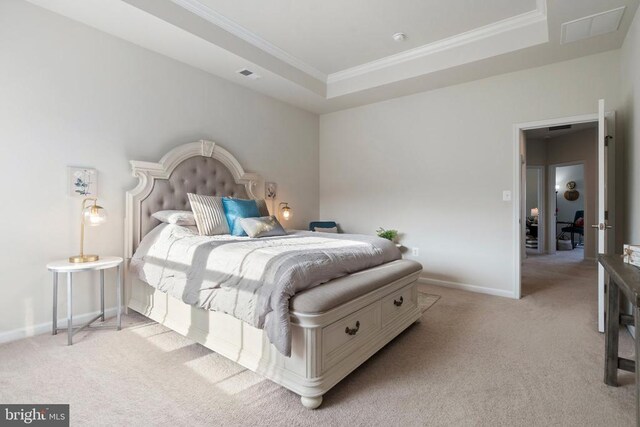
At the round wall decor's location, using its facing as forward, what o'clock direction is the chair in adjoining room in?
The chair in adjoining room is roughly at 12 o'clock from the round wall decor.

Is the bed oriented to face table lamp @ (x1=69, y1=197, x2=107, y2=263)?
no

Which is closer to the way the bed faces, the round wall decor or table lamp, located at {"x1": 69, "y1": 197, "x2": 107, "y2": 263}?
the round wall decor

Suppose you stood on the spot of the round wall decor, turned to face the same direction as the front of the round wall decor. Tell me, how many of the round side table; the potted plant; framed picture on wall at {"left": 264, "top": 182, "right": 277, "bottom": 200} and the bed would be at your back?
0

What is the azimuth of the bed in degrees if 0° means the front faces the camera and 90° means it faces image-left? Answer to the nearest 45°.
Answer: approximately 315°

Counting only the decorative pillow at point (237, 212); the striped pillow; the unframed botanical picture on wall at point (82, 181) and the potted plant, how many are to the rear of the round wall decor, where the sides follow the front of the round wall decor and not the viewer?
0

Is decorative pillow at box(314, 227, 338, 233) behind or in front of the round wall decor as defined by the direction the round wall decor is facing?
in front

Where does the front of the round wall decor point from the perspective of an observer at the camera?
facing the viewer

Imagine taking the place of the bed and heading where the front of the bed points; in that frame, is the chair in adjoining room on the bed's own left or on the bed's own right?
on the bed's own left

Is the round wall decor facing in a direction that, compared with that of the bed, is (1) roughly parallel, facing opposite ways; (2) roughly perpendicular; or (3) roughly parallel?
roughly perpendicular

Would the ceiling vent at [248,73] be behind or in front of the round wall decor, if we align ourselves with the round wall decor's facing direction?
in front

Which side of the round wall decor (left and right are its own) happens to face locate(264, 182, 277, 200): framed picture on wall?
front

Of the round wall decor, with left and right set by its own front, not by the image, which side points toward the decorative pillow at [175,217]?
front

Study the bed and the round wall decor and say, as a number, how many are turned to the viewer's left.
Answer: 0

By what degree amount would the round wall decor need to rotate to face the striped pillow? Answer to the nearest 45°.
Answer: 0° — it already faces it
